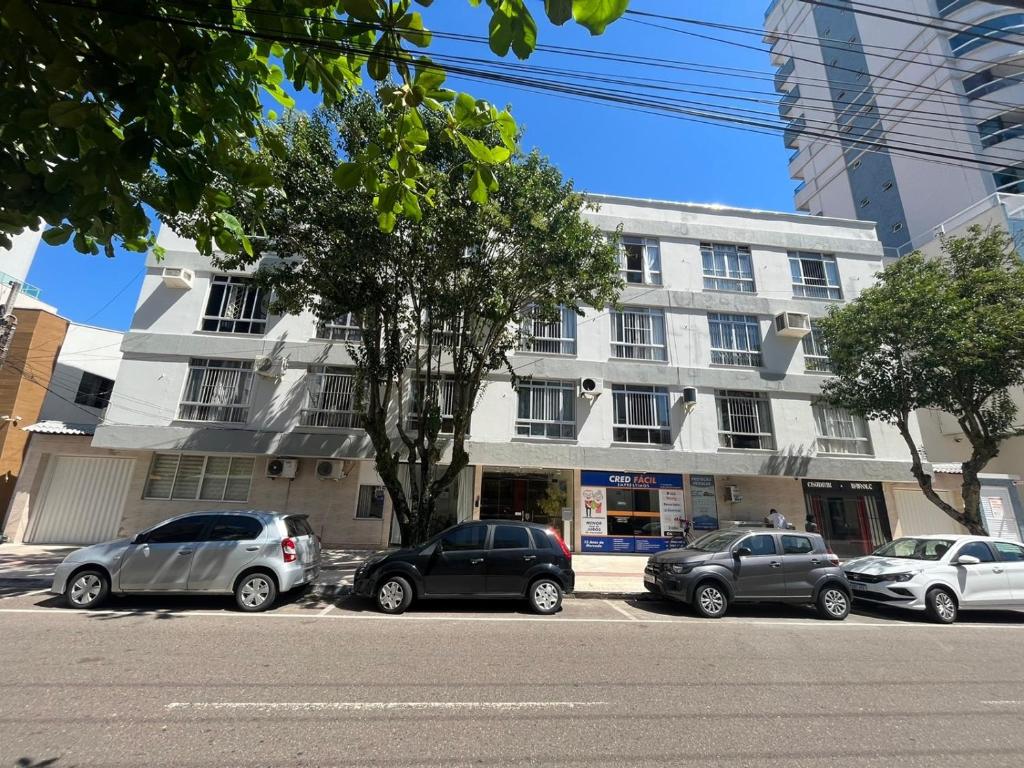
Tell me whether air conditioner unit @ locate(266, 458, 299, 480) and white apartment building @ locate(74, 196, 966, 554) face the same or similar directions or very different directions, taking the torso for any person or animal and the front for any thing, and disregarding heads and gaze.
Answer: same or similar directions

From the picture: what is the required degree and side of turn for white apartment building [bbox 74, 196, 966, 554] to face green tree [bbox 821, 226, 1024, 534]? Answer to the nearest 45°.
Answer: approximately 90° to its left

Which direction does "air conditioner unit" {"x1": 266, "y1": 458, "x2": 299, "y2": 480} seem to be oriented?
toward the camera

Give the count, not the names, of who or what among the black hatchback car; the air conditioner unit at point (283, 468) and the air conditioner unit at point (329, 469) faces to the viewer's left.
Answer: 1

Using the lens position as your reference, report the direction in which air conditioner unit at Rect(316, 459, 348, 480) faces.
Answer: facing the viewer

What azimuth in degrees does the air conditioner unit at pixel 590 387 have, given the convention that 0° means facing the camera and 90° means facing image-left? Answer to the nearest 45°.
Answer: approximately 0°

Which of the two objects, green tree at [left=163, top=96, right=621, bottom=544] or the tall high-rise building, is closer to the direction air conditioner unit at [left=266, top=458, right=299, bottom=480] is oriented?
the green tree

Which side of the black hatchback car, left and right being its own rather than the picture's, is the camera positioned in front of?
left

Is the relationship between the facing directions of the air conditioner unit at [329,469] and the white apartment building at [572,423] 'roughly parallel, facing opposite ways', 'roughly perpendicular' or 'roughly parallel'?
roughly parallel

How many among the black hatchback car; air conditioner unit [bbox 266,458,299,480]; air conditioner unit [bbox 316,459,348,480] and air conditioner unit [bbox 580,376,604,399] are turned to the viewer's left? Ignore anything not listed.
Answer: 1

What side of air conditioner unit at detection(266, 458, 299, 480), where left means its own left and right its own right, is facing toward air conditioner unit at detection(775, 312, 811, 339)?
left

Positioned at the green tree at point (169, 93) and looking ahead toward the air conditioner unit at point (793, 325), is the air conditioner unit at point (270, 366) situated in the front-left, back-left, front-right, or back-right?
front-left

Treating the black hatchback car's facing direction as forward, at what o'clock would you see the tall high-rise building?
The tall high-rise building is roughly at 5 o'clock from the black hatchback car.

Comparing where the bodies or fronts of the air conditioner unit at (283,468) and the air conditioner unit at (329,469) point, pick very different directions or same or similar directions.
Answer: same or similar directions

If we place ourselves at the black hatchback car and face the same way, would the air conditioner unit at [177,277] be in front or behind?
in front
